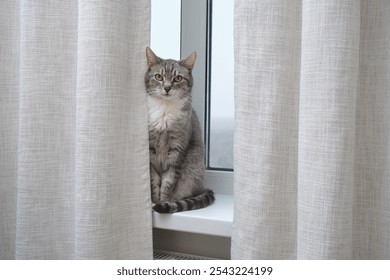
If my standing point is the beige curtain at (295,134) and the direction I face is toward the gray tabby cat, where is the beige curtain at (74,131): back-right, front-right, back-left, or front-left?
front-left

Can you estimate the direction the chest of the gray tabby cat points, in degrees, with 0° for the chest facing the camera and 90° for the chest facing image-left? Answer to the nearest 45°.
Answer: approximately 45°
